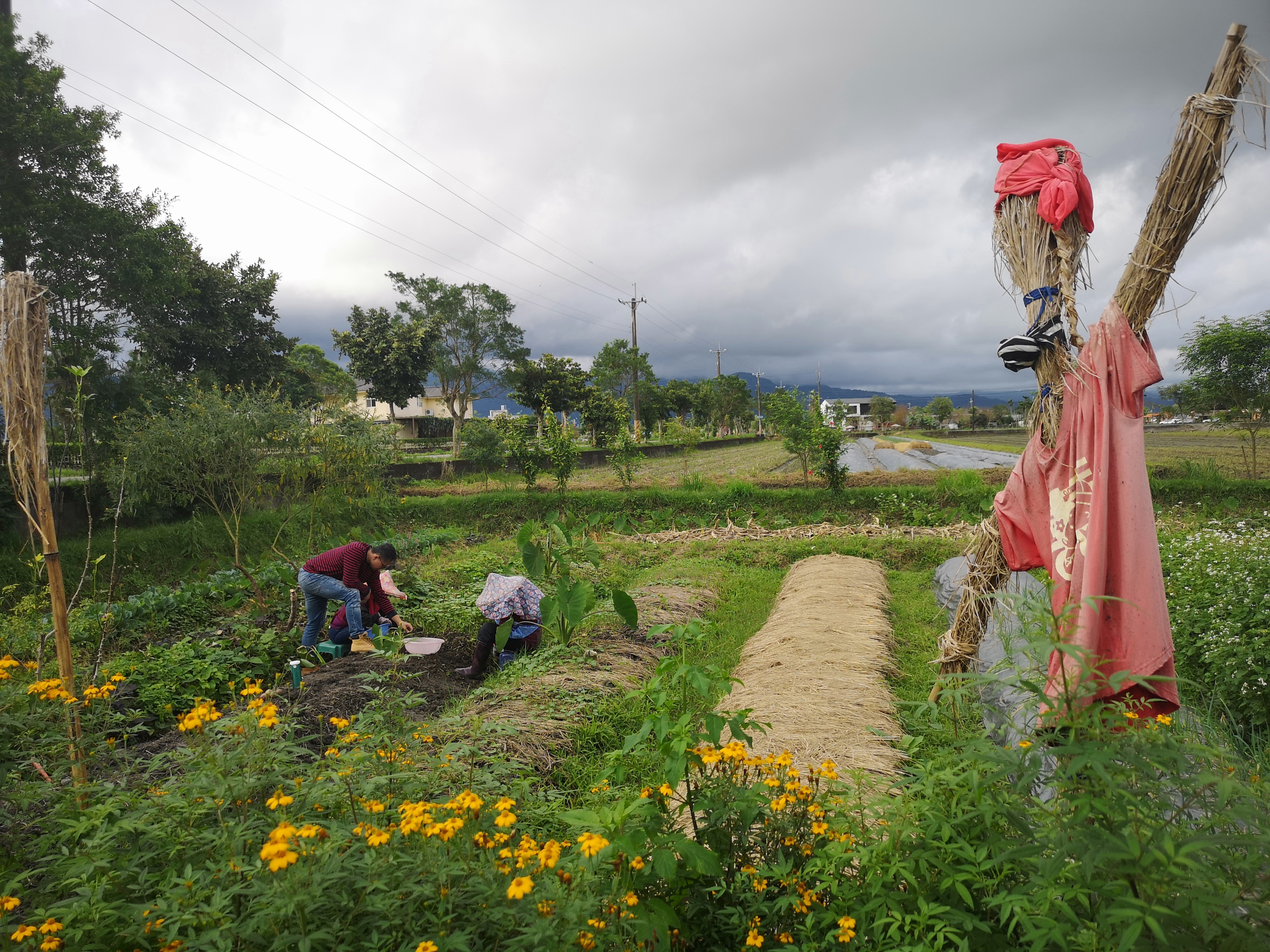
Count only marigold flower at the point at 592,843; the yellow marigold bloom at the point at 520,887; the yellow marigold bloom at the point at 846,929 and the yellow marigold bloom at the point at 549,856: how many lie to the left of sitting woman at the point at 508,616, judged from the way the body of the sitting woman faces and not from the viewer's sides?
4

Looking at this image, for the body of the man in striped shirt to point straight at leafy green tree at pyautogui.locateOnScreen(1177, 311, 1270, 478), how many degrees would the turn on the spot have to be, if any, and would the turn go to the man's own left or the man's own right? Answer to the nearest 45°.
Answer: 0° — they already face it

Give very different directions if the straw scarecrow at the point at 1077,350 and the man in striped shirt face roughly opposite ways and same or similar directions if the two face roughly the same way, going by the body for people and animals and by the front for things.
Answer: very different directions

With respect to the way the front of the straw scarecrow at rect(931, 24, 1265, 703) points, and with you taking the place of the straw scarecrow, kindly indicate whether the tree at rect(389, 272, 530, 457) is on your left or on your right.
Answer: on your right

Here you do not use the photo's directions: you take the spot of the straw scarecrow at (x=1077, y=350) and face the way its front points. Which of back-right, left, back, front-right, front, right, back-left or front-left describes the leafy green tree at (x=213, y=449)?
front-right

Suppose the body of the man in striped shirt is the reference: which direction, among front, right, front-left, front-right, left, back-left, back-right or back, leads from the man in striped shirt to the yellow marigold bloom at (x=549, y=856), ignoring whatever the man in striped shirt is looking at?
right

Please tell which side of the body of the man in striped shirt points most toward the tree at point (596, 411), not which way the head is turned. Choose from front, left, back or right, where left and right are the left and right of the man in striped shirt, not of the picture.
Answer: left

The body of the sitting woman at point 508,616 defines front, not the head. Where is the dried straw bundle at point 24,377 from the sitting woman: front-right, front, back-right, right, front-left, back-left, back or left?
front-left

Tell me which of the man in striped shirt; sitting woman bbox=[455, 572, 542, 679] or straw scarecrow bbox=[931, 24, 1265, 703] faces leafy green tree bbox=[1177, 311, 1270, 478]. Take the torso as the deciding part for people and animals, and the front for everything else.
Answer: the man in striped shirt

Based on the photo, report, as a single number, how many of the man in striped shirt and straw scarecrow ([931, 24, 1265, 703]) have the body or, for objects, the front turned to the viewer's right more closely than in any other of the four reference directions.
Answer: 1

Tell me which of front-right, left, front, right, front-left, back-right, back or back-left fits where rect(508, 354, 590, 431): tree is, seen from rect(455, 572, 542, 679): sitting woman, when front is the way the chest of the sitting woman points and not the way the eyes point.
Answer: right

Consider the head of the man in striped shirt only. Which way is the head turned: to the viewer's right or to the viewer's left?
to the viewer's right

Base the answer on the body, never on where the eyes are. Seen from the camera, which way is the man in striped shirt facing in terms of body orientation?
to the viewer's right

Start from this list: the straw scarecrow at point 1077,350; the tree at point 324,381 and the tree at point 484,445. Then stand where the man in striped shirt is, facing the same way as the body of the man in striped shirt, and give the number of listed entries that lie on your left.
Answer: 2

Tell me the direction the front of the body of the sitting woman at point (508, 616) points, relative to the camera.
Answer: to the viewer's left

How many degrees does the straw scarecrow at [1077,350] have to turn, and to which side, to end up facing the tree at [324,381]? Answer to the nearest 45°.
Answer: approximately 90° to its right

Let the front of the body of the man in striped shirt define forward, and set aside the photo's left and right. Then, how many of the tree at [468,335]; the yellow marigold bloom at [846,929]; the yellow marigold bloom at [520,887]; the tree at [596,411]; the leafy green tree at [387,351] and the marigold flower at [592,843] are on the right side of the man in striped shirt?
3
